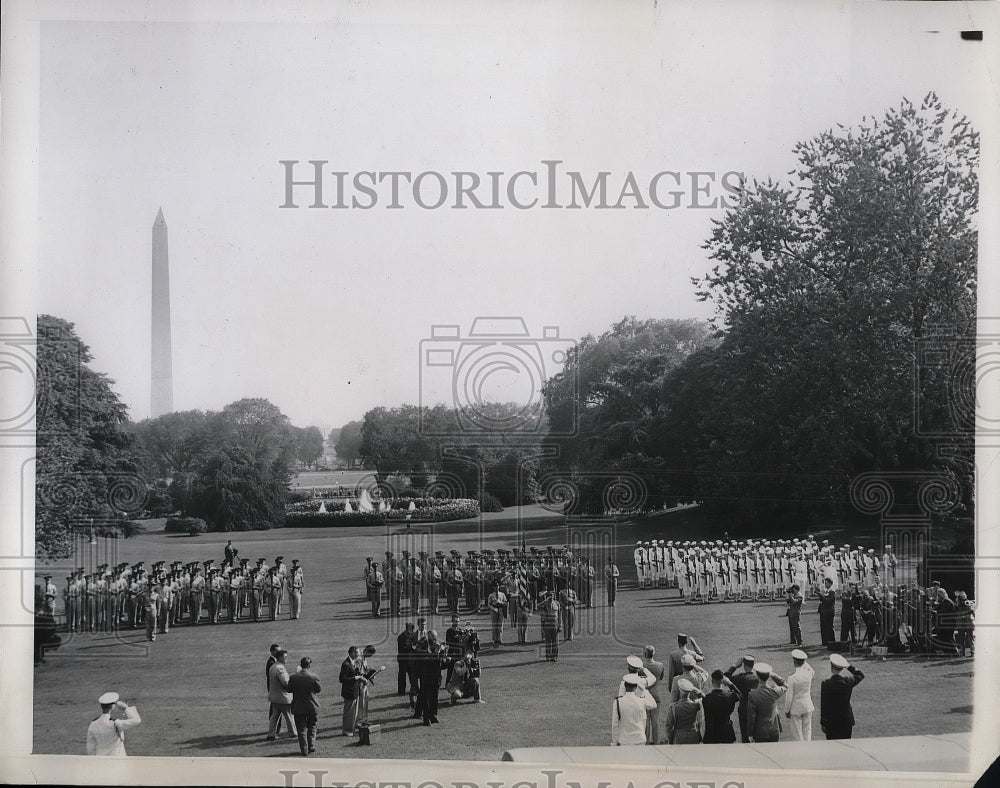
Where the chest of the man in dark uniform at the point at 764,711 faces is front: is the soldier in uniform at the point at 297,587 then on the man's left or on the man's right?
on the man's left

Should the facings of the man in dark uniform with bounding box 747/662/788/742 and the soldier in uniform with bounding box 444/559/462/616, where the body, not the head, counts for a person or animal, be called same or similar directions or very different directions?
very different directions

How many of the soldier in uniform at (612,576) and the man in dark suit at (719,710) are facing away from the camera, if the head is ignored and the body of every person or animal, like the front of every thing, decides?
1

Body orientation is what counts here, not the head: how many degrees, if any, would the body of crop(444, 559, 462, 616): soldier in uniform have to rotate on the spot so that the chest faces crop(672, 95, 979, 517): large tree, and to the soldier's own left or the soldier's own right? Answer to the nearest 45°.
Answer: approximately 90° to the soldier's own left

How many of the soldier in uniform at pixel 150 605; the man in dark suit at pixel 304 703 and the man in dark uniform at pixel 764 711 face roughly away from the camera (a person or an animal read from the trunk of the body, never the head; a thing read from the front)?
2

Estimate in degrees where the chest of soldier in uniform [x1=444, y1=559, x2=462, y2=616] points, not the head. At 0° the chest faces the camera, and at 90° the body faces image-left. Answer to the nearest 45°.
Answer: approximately 0°

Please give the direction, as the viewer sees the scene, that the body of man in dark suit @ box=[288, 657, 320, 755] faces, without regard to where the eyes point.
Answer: away from the camera

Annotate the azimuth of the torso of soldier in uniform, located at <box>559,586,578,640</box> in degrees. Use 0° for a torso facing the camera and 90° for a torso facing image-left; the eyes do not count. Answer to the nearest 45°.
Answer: approximately 0°

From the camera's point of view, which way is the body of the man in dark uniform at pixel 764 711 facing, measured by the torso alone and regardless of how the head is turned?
away from the camera

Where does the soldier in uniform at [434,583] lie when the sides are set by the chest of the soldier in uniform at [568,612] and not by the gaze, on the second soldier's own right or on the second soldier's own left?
on the second soldier's own right

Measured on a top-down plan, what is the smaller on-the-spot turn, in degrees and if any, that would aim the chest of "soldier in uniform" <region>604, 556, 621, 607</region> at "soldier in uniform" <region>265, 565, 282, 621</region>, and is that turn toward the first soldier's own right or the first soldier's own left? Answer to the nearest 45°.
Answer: approximately 90° to the first soldier's own right
